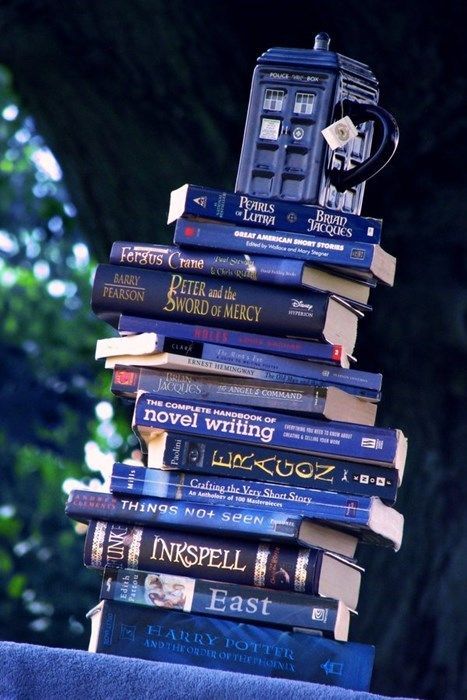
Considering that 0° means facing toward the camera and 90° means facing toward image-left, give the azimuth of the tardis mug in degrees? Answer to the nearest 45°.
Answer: approximately 45°
